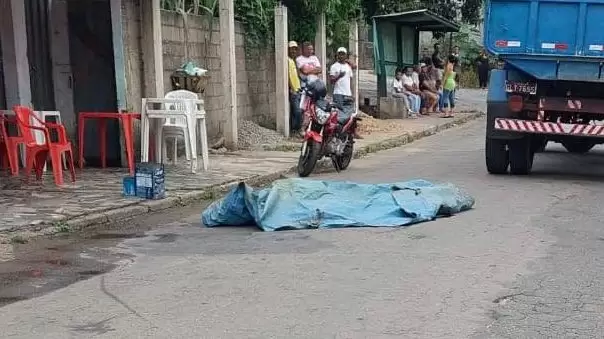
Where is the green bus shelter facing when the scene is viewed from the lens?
facing the viewer and to the right of the viewer

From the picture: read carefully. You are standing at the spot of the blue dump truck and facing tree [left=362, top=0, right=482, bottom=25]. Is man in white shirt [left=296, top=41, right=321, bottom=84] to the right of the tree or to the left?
left

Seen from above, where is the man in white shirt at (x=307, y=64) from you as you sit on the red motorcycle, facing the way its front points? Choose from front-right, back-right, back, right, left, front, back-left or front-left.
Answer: back-right

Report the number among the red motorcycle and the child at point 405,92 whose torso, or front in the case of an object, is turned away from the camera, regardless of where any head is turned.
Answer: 0

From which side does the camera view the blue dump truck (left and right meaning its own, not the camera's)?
back

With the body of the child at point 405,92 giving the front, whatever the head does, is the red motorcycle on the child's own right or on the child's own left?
on the child's own right

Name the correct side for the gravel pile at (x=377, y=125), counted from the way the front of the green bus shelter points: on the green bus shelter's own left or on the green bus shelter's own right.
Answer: on the green bus shelter's own right

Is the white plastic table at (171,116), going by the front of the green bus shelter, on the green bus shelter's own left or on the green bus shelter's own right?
on the green bus shelter's own right

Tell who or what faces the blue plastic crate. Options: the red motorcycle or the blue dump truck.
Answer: the red motorcycle

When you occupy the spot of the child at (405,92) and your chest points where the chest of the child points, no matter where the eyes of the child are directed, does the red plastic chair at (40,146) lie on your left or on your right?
on your right

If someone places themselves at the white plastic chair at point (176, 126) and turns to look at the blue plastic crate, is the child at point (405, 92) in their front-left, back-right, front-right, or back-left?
back-left

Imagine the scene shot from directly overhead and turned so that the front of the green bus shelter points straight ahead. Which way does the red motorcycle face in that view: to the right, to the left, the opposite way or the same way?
to the right

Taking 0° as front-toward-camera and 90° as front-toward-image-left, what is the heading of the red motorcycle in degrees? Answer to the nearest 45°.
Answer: approximately 45°

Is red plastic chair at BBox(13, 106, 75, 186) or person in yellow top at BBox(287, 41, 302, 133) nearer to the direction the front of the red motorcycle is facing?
the red plastic chair

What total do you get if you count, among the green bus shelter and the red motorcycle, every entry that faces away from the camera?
0

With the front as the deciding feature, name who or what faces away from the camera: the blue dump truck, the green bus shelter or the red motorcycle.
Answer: the blue dump truck

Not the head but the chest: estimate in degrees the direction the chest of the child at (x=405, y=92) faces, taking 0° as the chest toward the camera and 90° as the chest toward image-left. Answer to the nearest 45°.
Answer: approximately 315°
